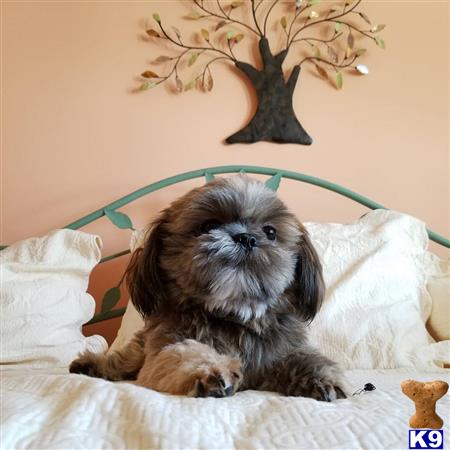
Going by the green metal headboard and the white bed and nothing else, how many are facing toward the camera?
2

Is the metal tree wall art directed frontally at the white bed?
yes

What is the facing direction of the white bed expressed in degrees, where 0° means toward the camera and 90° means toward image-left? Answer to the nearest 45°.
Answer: approximately 0°

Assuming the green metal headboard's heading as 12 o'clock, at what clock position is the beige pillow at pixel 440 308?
The beige pillow is roughly at 10 o'clock from the green metal headboard.

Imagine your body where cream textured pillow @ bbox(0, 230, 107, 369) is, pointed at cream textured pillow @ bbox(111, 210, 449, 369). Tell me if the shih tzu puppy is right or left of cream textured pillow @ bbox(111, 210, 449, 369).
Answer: right

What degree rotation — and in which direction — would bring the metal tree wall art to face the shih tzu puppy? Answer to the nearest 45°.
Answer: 0° — it already faces it
